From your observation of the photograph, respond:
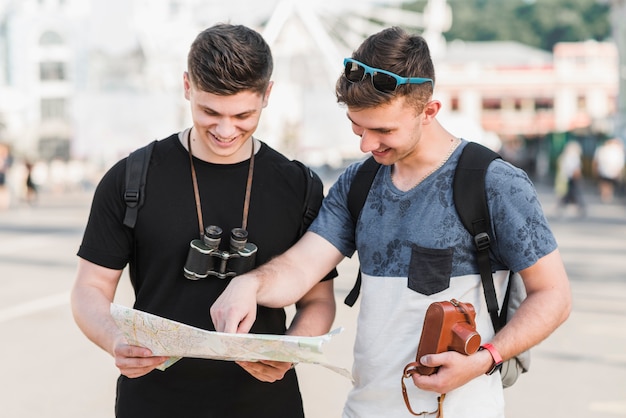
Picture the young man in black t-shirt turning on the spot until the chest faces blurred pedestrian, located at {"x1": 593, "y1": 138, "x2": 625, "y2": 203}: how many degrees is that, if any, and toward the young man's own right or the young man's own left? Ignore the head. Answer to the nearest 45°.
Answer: approximately 135° to the young man's own left

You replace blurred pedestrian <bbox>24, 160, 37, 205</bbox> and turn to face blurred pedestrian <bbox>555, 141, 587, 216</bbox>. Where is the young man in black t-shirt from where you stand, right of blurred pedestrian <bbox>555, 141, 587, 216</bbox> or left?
right

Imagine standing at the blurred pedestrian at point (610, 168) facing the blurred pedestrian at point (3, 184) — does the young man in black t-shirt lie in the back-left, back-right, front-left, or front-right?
front-left

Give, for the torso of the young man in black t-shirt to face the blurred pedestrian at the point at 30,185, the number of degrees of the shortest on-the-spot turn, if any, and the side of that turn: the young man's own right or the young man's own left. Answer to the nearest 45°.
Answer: approximately 180°

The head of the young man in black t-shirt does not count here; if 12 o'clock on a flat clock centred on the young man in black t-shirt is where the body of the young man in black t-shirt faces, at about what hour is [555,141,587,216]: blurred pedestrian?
The blurred pedestrian is roughly at 7 o'clock from the young man in black t-shirt.

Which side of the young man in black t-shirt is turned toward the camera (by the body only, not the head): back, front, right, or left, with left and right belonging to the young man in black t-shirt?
front

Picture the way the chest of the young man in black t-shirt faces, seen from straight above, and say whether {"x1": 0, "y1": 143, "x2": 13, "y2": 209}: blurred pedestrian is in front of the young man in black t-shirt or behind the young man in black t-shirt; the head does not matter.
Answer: behind
